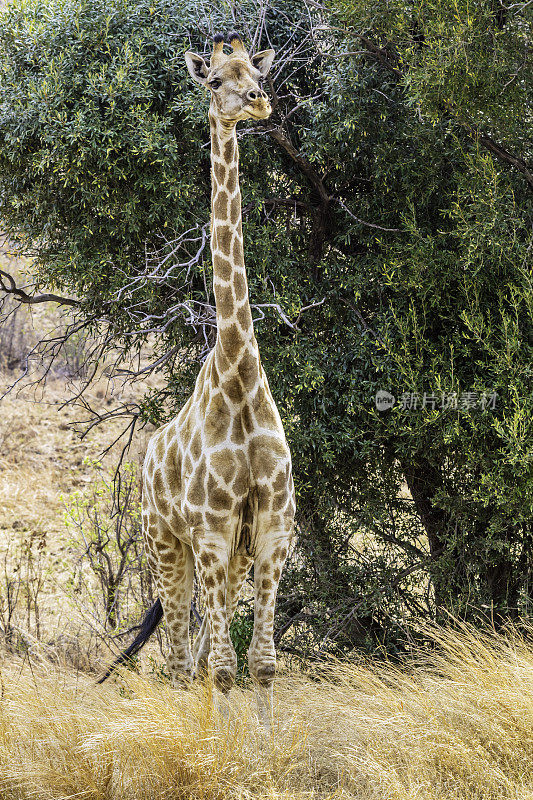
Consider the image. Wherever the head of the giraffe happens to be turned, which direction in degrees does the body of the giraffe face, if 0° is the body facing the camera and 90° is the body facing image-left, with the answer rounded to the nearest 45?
approximately 315°
